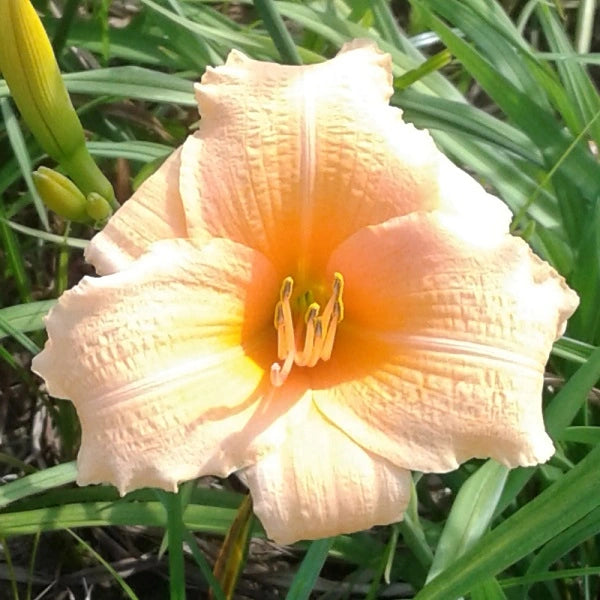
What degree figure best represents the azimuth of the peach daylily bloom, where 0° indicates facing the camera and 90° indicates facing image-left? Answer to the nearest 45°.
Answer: approximately 0°
